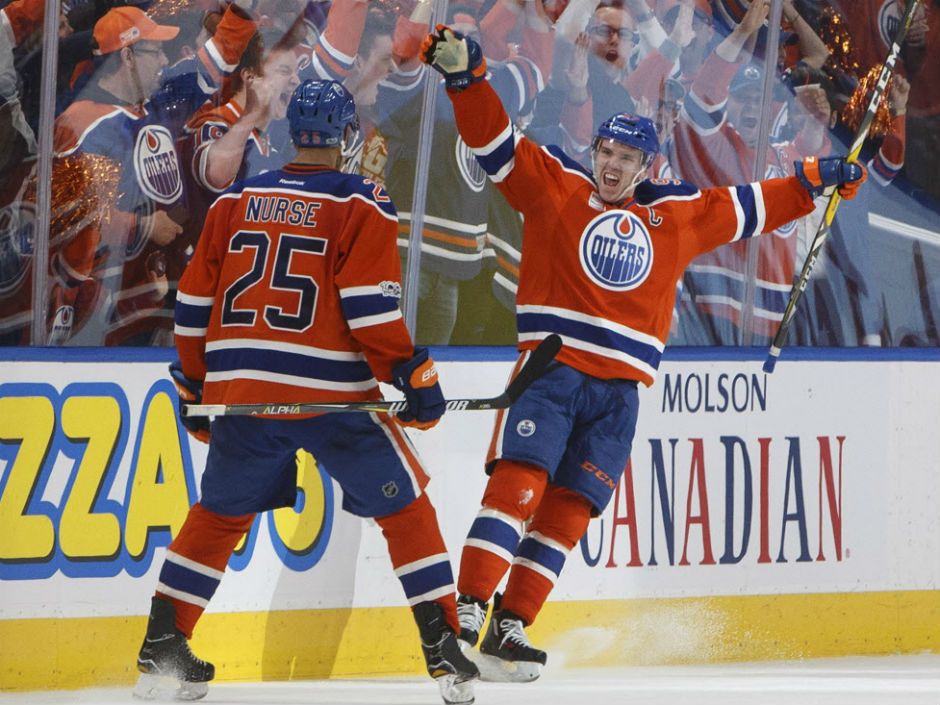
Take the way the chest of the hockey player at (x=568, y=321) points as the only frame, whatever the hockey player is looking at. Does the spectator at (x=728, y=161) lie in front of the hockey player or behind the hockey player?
behind

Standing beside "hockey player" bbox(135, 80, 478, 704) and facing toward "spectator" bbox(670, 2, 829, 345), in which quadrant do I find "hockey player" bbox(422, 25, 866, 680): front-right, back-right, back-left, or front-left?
front-right

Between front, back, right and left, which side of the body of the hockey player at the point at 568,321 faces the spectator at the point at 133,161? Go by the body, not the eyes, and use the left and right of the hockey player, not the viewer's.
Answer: right

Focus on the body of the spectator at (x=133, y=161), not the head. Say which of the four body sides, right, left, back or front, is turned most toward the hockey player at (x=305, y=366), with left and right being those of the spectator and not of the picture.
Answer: front

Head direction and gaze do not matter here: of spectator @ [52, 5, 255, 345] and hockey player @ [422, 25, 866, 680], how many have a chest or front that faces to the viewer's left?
0

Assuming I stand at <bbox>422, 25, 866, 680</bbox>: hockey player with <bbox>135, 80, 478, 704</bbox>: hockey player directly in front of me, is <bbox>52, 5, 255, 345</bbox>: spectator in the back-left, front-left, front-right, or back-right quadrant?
front-right

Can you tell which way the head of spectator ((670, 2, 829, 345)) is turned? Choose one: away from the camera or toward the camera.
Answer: toward the camera

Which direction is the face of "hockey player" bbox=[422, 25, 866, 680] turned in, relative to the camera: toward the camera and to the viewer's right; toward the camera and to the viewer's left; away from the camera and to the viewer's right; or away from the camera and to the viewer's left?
toward the camera and to the viewer's left

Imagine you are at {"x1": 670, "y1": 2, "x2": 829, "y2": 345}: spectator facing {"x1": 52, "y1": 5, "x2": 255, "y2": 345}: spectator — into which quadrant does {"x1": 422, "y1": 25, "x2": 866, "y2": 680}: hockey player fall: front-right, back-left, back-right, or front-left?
front-left

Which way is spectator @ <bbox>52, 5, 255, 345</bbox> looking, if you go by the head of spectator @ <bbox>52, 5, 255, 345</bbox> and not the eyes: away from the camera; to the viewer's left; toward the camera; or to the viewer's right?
to the viewer's right

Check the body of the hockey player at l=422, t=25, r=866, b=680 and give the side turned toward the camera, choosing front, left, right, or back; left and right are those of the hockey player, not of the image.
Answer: front
